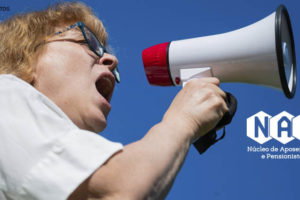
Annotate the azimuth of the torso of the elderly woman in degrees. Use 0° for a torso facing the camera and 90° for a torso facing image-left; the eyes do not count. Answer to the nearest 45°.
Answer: approximately 270°

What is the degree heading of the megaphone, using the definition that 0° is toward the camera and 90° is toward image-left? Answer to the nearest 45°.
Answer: approximately 270°

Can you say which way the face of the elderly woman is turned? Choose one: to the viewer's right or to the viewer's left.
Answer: to the viewer's right
